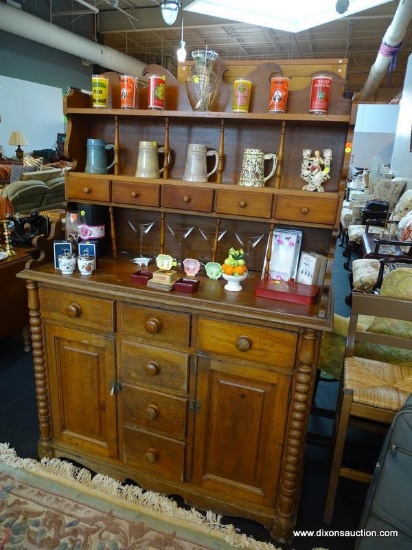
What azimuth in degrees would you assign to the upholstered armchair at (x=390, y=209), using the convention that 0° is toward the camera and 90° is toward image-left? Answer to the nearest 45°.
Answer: approximately 45°

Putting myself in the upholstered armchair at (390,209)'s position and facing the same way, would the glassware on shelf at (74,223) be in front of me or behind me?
in front

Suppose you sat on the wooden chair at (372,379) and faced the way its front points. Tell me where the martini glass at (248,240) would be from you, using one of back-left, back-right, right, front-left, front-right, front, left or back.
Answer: right

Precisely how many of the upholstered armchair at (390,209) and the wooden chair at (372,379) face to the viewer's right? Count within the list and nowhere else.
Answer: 0

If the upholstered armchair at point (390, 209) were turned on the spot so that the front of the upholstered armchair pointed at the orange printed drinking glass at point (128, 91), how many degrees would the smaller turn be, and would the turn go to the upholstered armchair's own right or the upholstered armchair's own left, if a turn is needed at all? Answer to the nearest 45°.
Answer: approximately 45° to the upholstered armchair's own left

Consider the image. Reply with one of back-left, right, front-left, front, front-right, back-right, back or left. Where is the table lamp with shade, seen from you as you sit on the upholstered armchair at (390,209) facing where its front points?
front-right

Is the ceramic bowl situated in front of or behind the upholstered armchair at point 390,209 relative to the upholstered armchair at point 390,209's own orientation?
in front
